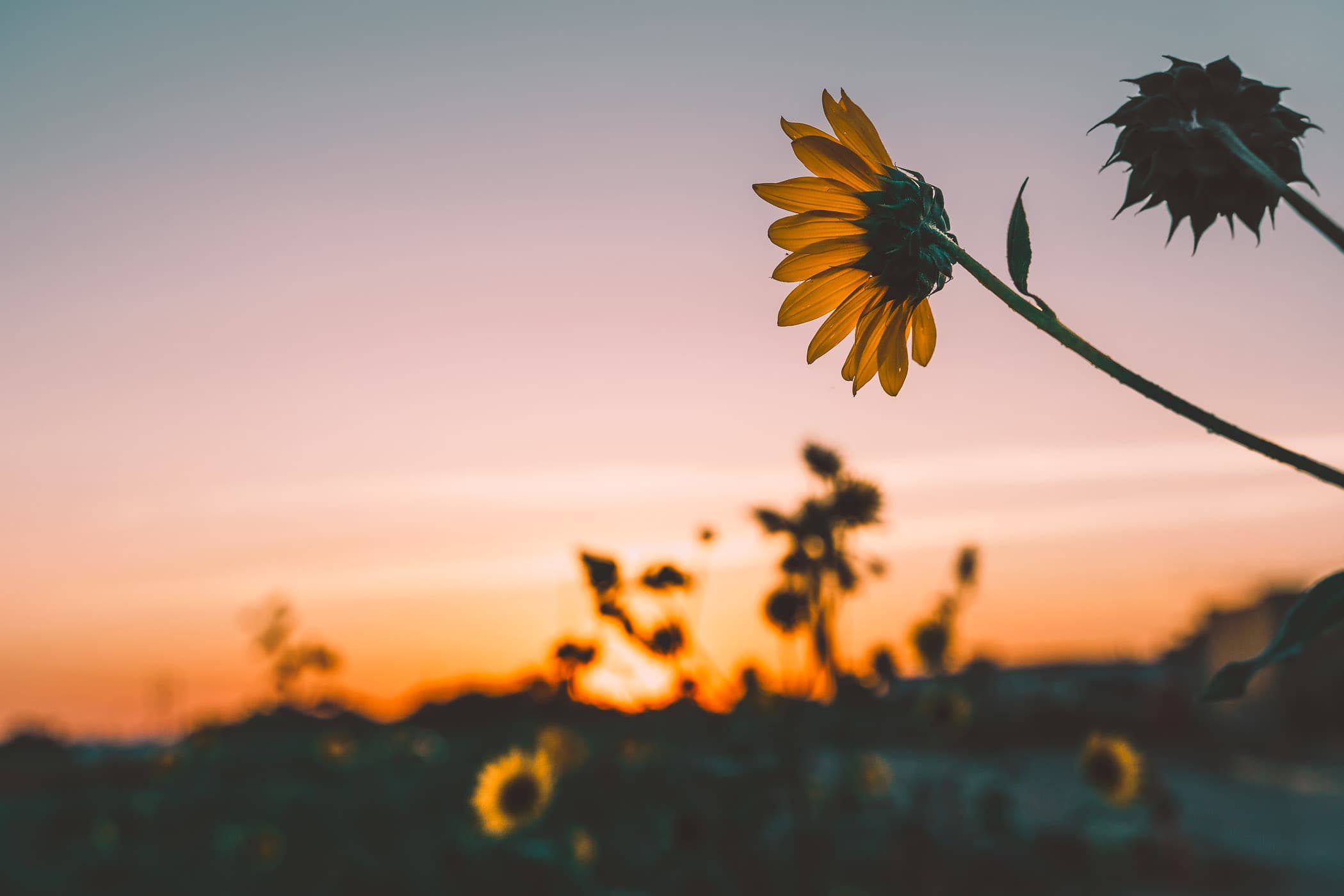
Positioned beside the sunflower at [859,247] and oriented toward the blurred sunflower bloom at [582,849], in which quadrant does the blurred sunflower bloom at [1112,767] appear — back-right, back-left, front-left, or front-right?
front-right

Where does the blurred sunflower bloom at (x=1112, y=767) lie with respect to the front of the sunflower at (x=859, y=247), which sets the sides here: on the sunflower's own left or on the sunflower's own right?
on the sunflower's own right

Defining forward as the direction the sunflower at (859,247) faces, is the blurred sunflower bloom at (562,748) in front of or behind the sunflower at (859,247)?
in front

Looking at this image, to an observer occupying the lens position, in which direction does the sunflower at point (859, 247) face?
facing away from the viewer and to the left of the viewer

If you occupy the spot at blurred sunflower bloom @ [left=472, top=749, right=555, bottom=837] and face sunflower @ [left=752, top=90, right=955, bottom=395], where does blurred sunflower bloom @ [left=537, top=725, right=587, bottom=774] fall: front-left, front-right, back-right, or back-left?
back-left

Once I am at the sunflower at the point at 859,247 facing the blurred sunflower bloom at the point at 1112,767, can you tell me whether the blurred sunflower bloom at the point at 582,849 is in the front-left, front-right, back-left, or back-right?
front-left

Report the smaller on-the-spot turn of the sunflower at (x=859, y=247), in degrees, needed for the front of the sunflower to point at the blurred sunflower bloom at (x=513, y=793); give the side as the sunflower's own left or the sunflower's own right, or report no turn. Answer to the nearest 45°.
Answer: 0° — it already faces it
